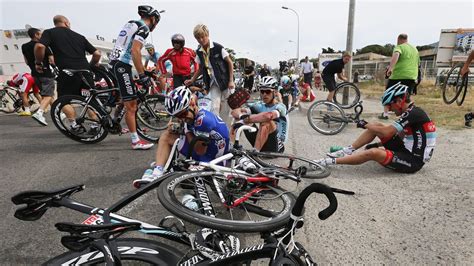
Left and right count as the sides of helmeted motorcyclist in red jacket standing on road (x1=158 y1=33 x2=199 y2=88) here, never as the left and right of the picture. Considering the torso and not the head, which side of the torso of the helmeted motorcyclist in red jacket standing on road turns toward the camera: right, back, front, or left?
front

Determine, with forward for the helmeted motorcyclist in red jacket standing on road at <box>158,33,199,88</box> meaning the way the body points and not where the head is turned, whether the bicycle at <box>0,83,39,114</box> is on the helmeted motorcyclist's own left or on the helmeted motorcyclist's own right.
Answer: on the helmeted motorcyclist's own right

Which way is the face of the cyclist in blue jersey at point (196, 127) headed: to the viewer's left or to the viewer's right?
to the viewer's left

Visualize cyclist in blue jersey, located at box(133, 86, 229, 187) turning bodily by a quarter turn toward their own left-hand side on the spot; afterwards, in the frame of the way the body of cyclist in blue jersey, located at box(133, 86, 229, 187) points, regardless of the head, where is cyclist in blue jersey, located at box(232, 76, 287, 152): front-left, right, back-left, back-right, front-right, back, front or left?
left

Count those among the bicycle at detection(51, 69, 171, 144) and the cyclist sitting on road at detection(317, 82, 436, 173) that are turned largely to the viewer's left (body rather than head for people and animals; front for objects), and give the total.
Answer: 1

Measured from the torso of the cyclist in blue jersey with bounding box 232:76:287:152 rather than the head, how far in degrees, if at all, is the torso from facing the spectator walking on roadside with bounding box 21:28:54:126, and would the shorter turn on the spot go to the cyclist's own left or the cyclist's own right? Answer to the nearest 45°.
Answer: approximately 45° to the cyclist's own right

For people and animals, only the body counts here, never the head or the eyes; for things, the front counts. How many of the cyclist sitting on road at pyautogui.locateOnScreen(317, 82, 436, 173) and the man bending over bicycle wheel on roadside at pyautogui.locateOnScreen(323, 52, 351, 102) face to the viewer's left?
1

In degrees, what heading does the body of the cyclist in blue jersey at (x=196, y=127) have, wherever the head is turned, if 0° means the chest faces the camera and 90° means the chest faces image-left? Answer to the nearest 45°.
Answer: approximately 45°

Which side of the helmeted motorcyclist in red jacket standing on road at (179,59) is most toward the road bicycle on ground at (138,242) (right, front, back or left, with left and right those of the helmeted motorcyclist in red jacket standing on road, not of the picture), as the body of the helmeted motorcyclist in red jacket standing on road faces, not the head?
front

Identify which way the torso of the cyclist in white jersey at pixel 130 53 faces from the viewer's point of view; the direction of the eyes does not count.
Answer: to the viewer's right

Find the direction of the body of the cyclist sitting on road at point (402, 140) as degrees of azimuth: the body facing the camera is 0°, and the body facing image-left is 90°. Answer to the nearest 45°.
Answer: approximately 90°

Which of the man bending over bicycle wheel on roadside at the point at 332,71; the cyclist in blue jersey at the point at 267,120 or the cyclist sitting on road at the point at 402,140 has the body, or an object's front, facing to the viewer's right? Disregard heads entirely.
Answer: the man bending over bicycle wheel on roadside

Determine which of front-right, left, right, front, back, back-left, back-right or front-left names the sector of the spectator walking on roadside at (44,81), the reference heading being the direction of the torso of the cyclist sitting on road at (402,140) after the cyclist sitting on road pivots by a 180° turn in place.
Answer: back

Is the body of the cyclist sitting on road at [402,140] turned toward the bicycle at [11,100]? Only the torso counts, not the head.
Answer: yes

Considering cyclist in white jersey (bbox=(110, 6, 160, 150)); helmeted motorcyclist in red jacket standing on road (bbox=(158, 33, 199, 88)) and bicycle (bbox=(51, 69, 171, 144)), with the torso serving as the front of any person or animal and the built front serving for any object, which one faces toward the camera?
the helmeted motorcyclist in red jacket standing on road
